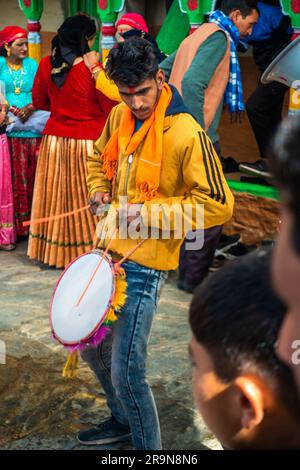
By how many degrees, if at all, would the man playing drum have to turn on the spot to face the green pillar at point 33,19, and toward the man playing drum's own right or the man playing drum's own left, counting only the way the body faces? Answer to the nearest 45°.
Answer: approximately 135° to the man playing drum's own right

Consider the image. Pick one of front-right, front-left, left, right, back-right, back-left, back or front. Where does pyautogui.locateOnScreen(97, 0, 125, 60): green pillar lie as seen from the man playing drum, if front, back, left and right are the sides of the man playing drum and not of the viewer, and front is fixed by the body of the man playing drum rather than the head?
back-right

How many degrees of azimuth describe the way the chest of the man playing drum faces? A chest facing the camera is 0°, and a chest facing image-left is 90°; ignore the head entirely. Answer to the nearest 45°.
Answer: approximately 45°

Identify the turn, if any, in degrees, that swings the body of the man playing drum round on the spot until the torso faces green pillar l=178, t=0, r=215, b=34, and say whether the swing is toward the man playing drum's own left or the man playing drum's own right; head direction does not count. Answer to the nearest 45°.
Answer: approximately 135° to the man playing drum's own right

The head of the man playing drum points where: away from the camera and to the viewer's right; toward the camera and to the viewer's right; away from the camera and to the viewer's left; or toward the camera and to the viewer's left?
toward the camera and to the viewer's left

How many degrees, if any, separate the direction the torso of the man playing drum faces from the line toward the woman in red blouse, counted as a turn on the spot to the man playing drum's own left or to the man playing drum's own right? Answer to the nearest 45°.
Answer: approximately 135° to the man playing drum's own right
